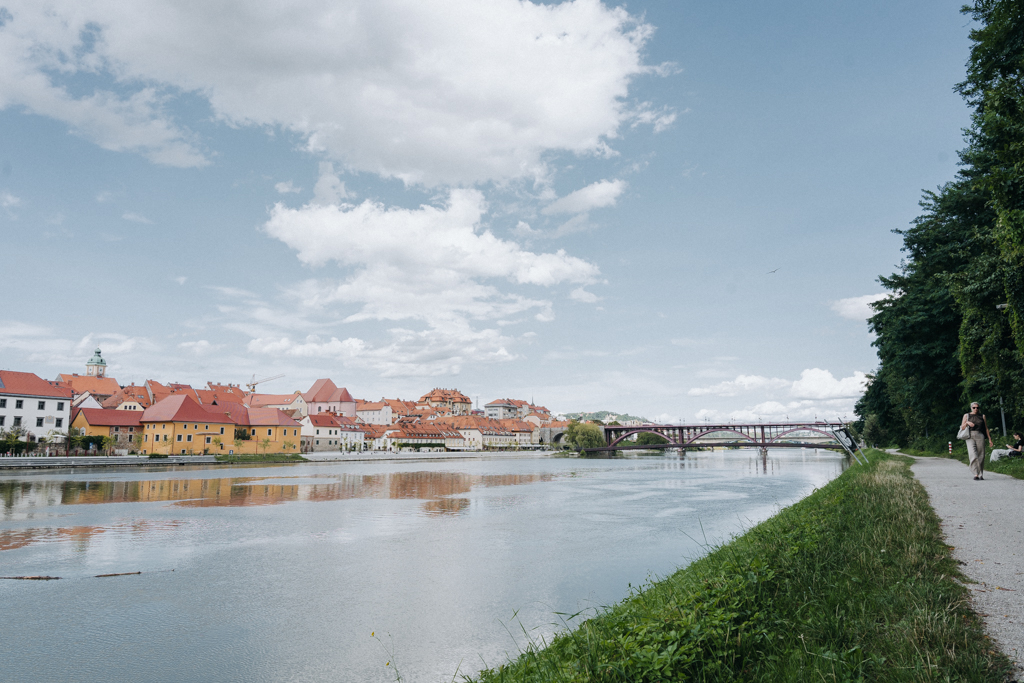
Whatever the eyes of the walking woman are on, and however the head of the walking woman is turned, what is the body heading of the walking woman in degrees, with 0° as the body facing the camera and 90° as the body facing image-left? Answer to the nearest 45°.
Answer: approximately 0°
